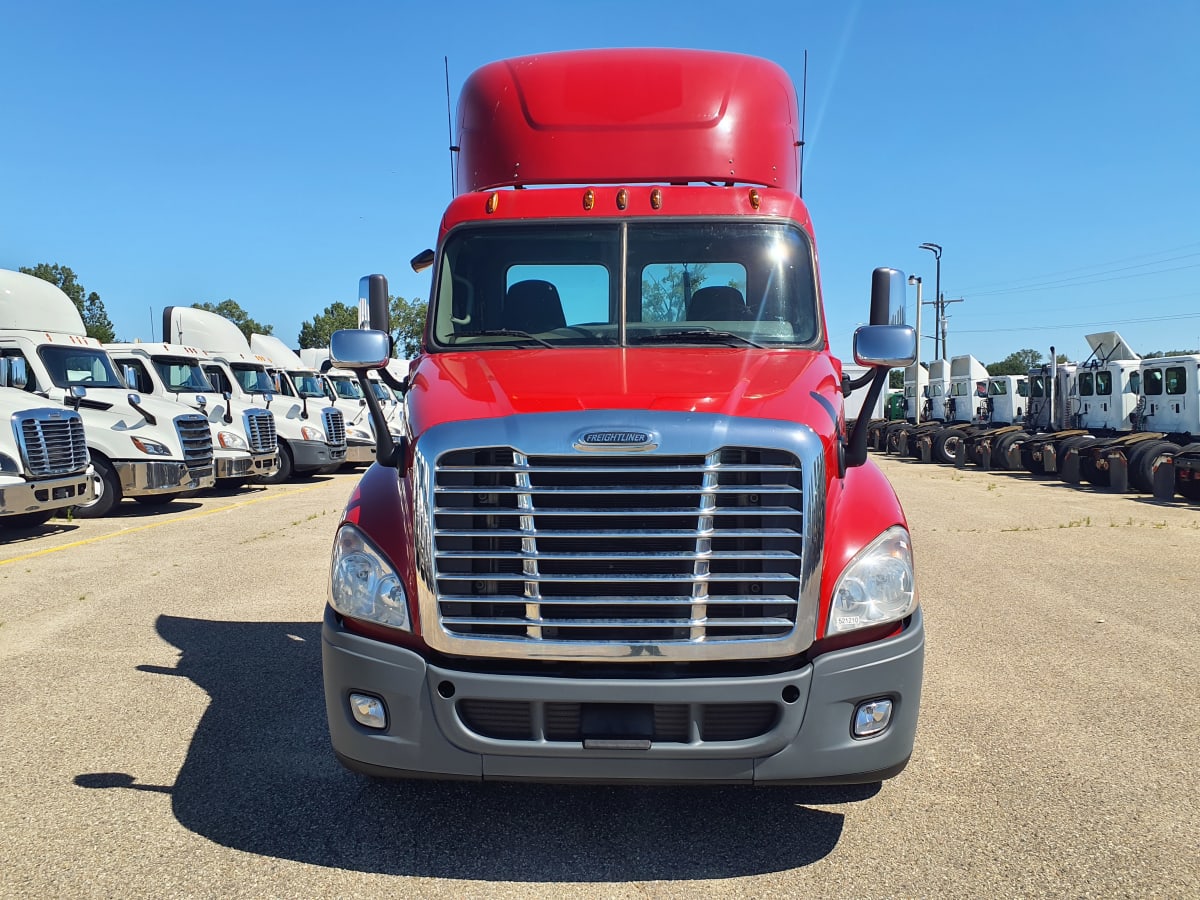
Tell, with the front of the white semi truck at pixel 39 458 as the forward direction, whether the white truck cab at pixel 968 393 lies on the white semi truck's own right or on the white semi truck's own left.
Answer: on the white semi truck's own left

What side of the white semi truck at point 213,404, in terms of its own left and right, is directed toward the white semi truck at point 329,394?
left

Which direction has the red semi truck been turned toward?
toward the camera

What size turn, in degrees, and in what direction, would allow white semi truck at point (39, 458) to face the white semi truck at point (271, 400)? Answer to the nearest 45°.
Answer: approximately 90° to its left

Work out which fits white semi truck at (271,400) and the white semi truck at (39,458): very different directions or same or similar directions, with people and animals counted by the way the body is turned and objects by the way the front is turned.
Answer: same or similar directions

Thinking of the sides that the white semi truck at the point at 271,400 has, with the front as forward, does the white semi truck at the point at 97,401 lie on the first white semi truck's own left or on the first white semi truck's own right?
on the first white semi truck's own right

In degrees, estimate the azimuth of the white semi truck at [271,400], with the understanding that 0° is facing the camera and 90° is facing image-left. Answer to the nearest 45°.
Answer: approximately 315°

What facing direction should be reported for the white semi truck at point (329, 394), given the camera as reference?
facing the viewer and to the right of the viewer

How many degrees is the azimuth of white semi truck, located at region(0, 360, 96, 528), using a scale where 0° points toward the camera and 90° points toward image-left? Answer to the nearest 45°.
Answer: approximately 315°

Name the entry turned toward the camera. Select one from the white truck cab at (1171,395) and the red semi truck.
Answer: the red semi truck
